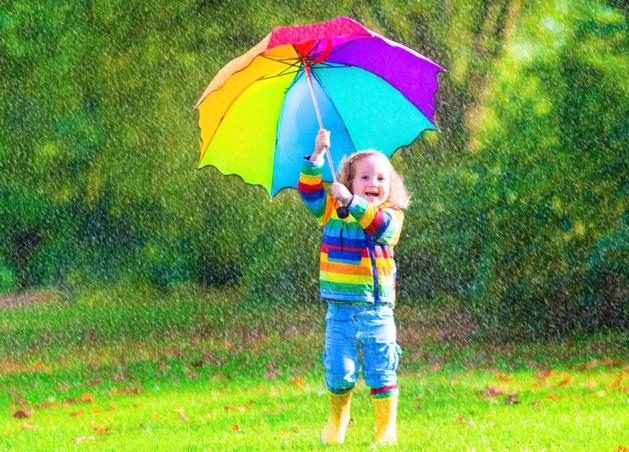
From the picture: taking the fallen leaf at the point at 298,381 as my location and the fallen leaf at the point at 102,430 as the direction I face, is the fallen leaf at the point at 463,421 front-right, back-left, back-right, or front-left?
front-left

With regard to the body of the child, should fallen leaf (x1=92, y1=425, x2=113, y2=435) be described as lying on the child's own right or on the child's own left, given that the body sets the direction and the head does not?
on the child's own right

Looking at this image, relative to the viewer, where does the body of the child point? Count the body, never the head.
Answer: toward the camera

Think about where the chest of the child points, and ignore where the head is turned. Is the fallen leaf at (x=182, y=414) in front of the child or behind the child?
behind

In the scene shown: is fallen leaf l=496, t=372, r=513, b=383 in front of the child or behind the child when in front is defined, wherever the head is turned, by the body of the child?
behind

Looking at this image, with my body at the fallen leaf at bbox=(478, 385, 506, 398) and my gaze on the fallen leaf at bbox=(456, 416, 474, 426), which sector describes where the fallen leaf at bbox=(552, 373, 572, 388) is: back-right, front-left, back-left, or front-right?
back-left

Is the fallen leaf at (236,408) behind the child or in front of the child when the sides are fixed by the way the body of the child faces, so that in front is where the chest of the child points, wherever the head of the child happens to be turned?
behind

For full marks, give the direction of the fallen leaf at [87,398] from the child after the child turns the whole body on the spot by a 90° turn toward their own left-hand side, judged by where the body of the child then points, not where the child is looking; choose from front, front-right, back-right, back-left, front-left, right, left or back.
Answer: back-left

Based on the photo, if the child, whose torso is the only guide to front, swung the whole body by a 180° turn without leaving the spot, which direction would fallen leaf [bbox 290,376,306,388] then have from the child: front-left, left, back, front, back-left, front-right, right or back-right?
front

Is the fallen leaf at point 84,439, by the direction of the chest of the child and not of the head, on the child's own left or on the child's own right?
on the child's own right

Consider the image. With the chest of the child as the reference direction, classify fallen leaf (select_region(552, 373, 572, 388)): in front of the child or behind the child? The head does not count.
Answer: behind

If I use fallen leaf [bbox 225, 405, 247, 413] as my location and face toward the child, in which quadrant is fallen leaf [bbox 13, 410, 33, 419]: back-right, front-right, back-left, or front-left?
back-right

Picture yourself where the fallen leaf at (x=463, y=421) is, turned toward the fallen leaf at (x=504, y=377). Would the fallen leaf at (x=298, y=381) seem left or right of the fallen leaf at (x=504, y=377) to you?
left

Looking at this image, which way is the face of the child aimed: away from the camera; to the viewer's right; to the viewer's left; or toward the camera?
toward the camera
